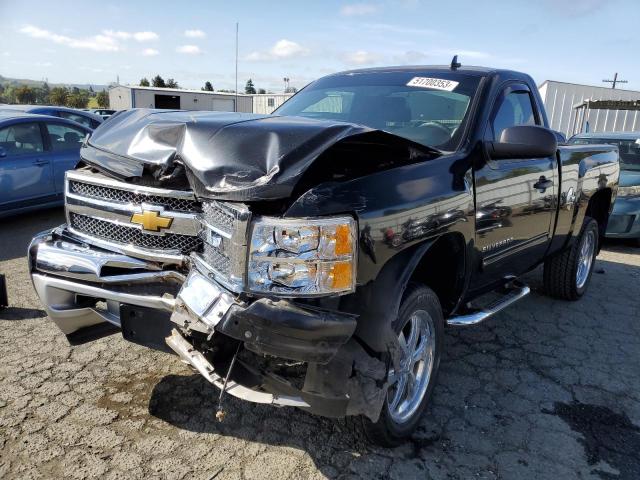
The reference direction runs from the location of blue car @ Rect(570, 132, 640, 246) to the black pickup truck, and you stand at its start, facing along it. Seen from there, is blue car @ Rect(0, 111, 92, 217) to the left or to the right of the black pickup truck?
right

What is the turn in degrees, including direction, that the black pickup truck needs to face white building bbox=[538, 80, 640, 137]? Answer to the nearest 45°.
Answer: approximately 180°

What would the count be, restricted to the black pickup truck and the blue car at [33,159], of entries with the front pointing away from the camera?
0

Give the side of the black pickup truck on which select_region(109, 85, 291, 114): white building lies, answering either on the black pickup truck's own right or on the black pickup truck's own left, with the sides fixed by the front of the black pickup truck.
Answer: on the black pickup truck's own right

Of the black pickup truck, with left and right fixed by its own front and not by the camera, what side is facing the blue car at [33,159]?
right

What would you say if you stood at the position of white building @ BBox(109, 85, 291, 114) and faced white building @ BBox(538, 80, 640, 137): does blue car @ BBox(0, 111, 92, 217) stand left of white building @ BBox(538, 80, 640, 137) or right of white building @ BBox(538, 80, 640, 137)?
right

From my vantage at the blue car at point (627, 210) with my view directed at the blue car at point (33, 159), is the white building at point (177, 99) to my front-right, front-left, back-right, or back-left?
front-right

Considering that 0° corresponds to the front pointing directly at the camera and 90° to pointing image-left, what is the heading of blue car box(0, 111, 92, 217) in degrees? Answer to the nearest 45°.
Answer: approximately 45°

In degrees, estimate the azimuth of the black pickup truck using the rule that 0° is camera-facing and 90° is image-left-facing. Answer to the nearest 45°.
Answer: approximately 45°

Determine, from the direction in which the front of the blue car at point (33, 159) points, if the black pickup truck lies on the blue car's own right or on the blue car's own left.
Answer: on the blue car's own left
